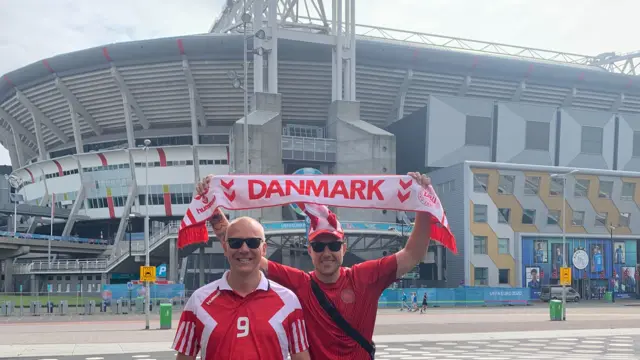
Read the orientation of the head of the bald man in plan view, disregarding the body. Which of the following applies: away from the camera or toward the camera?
toward the camera

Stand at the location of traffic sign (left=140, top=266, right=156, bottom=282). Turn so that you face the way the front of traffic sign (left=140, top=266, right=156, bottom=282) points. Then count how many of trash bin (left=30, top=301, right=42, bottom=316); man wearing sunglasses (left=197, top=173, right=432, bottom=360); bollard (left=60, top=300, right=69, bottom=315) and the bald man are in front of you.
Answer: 2

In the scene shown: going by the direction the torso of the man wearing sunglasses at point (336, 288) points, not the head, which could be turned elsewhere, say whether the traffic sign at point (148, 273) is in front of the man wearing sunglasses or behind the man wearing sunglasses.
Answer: behind

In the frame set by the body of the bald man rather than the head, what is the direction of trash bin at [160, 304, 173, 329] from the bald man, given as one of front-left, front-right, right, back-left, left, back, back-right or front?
back

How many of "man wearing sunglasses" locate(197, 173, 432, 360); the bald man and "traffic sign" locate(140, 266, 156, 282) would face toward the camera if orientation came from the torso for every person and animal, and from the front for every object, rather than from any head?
3

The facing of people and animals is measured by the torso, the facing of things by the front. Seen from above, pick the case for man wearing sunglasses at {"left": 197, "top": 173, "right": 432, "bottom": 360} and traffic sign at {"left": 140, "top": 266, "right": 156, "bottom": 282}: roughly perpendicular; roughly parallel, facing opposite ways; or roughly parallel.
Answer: roughly parallel

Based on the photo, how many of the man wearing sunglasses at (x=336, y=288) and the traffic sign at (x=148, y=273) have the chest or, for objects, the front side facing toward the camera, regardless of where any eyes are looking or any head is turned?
2

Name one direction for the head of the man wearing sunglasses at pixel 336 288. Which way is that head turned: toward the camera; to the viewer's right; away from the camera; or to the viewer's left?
toward the camera

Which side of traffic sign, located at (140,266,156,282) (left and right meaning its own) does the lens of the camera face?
front

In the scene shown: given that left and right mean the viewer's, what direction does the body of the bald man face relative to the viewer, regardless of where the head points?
facing the viewer

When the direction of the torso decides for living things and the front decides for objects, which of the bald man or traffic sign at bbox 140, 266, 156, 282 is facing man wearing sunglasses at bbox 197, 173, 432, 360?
the traffic sign

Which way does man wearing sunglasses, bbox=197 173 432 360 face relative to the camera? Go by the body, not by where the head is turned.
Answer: toward the camera
